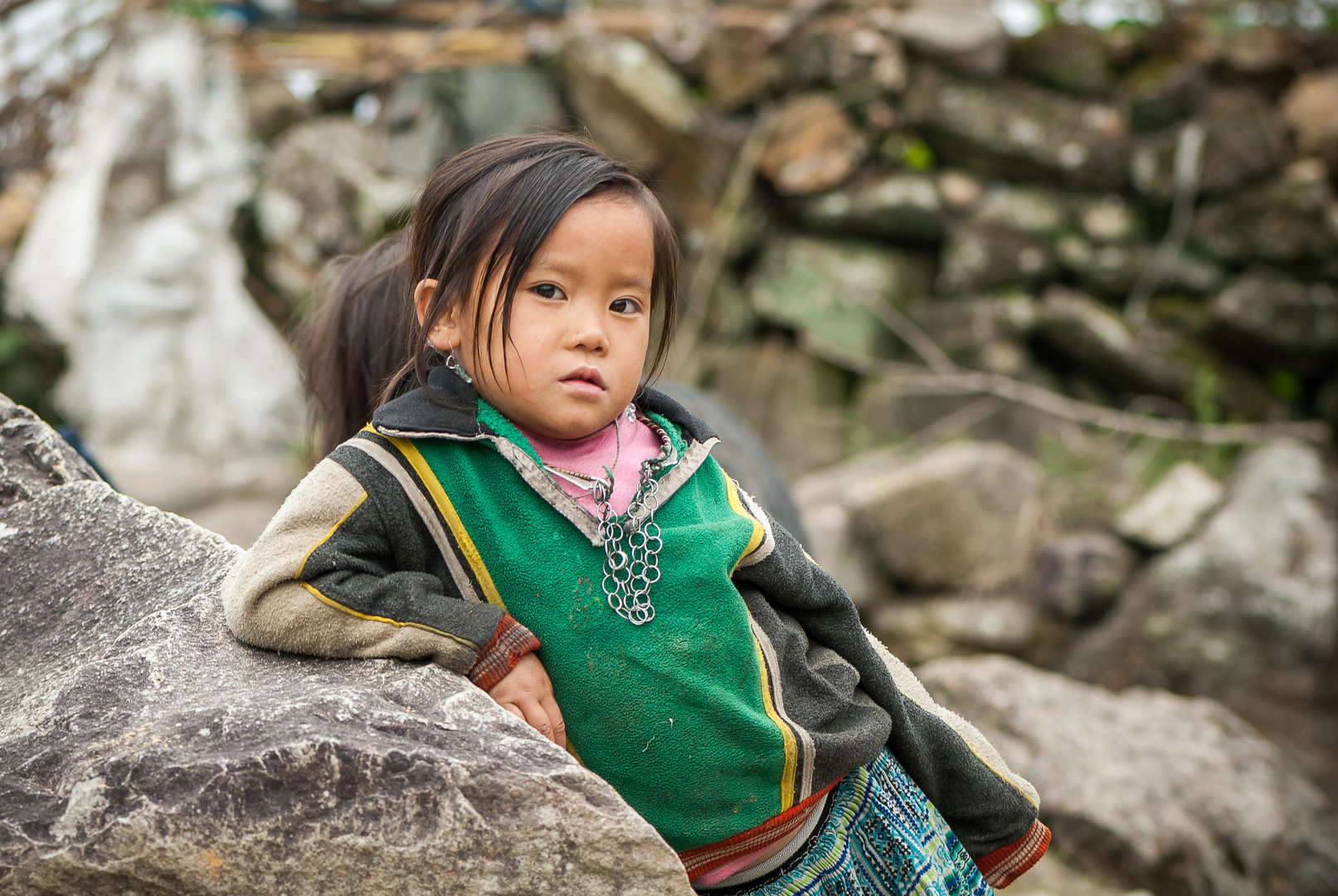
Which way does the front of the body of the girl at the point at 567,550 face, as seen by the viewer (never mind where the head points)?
toward the camera

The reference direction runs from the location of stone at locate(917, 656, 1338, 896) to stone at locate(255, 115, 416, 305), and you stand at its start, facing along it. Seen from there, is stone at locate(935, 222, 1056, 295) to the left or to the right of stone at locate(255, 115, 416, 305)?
right

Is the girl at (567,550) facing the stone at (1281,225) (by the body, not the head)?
no

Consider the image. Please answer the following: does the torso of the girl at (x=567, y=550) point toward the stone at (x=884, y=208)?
no

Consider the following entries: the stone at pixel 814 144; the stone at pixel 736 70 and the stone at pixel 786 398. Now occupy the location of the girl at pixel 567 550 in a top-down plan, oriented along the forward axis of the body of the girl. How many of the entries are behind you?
3

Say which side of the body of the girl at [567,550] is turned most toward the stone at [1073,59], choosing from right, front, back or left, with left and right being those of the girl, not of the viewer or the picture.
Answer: back

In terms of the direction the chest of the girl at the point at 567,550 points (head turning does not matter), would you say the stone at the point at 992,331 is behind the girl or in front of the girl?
behind

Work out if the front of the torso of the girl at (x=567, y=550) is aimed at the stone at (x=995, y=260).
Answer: no

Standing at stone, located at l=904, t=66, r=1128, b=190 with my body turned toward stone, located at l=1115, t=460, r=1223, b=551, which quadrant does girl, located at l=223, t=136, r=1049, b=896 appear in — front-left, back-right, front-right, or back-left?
front-right

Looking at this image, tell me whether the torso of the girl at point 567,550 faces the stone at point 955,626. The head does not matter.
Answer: no

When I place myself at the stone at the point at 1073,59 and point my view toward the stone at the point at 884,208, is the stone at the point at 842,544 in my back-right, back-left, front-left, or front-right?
front-left
